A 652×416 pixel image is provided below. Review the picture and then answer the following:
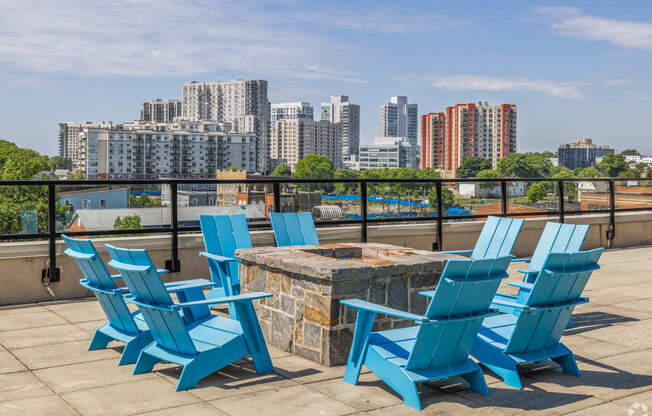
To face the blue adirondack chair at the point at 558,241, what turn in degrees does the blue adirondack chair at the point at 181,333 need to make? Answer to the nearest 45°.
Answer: approximately 45° to its right

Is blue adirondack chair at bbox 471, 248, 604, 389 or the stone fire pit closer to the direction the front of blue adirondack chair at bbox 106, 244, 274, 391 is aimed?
the stone fire pit

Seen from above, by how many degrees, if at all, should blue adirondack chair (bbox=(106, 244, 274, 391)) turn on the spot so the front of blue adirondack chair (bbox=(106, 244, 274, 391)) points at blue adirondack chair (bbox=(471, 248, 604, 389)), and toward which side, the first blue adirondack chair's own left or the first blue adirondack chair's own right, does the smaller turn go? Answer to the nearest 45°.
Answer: approximately 45° to the first blue adirondack chair's own right

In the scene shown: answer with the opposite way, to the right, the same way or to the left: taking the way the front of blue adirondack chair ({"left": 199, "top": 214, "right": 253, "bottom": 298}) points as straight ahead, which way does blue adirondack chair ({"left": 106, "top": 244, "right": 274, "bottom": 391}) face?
to the left

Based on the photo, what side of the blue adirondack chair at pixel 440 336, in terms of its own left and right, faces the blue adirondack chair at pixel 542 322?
right

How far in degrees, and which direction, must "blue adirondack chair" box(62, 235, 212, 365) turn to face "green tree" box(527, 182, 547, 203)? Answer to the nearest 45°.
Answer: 0° — it already faces it

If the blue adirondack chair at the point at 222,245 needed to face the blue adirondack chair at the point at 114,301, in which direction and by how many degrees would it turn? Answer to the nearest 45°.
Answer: approximately 90° to its right

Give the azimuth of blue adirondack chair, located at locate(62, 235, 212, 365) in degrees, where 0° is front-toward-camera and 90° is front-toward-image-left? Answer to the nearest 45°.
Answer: approximately 225°

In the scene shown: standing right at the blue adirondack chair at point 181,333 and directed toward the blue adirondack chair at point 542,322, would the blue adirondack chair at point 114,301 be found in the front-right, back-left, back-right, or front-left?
back-left

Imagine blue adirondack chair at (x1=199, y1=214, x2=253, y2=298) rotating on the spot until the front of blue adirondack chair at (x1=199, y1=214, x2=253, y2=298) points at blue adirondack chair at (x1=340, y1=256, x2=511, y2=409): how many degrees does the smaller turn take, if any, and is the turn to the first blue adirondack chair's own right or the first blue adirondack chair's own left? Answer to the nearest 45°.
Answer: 0° — it already faces it

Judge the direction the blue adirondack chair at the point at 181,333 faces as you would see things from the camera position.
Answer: facing away from the viewer and to the right of the viewer

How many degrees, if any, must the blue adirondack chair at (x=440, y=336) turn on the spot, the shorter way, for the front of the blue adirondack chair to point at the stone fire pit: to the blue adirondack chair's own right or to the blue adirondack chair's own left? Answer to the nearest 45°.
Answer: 0° — it already faces it

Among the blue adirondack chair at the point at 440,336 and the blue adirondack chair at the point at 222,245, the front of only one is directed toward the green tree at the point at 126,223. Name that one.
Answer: the blue adirondack chair at the point at 440,336
